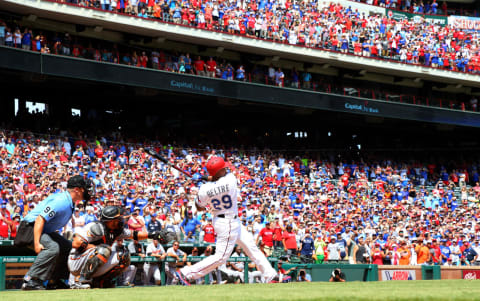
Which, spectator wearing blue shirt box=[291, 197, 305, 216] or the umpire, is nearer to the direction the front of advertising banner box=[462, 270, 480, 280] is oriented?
the umpire

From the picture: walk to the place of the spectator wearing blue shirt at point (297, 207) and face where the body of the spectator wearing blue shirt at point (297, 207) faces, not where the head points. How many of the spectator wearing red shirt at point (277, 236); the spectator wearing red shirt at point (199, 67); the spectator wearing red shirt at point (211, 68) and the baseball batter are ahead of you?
2

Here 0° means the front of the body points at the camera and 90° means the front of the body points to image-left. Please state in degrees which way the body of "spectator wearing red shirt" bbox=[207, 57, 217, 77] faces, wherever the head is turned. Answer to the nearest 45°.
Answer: approximately 0°

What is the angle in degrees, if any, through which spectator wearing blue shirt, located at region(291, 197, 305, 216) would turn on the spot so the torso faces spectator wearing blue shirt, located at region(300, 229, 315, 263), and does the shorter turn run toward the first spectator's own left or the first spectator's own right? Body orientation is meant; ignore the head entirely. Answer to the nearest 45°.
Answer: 0° — they already face them

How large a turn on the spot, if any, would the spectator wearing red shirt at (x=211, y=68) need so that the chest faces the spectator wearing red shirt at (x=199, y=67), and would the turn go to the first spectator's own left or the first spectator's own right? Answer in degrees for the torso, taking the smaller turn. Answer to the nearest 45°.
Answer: approximately 45° to the first spectator's own right

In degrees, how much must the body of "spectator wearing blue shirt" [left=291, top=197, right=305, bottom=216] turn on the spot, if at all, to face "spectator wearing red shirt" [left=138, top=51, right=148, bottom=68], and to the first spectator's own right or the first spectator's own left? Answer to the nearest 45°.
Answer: approximately 135° to the first spectator's own right

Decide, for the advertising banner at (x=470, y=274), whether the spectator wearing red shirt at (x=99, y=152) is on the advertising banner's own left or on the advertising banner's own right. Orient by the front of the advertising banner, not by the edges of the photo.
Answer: on the advertising banner's own right

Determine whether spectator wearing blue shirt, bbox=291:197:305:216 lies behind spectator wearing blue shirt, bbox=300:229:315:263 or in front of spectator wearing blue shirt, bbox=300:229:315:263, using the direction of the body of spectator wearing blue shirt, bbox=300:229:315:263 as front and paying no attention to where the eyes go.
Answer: behind

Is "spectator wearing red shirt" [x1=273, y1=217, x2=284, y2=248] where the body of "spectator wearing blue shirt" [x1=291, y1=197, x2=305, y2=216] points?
yes
